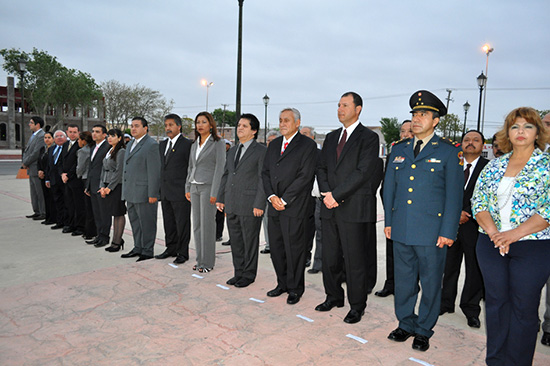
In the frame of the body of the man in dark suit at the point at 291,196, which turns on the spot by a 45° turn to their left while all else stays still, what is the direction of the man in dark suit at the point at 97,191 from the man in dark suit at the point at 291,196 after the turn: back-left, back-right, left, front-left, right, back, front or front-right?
back-right

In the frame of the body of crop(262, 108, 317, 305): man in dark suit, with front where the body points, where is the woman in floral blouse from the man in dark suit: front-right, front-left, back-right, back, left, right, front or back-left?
left

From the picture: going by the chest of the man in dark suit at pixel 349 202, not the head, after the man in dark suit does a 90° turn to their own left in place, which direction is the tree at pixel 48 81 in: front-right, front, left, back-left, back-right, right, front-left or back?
back

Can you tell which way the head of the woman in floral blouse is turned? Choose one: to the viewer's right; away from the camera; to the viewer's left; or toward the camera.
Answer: toward the camera

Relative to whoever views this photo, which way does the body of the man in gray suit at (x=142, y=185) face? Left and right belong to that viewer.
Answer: facing the viewer and to the left of the viewer

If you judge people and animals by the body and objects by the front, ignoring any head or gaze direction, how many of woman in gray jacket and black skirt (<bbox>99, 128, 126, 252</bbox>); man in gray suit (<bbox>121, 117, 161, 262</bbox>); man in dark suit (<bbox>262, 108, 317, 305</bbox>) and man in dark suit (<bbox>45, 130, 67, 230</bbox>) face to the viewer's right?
0

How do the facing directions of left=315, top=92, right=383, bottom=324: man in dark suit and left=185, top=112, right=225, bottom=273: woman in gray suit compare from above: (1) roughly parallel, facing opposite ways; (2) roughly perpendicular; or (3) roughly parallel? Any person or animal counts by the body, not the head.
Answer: roughly parallel

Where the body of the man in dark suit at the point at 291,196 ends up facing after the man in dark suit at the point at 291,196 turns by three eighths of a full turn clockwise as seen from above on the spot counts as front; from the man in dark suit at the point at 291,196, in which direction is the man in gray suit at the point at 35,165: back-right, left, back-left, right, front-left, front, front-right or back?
front-left

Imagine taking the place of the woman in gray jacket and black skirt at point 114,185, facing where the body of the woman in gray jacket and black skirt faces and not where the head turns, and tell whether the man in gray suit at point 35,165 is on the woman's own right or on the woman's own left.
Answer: on the woman's own right

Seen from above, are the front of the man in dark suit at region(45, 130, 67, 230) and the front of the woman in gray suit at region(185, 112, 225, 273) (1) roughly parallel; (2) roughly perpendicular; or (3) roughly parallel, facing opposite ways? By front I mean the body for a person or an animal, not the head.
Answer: roughly parallel

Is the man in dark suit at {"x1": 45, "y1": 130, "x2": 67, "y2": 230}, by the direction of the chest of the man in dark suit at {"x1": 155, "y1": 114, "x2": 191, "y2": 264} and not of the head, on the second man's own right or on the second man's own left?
on the second man's own right

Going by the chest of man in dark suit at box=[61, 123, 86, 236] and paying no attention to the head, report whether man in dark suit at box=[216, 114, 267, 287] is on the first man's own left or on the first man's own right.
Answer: on the first man's own left

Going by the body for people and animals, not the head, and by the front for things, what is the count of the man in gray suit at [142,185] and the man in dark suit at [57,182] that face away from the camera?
0

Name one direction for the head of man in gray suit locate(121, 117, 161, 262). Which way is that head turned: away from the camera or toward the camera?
toward the camera

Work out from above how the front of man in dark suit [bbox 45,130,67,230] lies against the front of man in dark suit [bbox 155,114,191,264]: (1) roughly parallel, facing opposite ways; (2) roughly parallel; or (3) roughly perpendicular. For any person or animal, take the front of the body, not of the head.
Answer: roughly parallel

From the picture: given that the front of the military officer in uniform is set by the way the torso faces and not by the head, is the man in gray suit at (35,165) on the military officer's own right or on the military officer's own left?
on the military officer's own right

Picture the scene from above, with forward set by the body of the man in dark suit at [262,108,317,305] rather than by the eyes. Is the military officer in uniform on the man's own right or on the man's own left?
on the man's own left

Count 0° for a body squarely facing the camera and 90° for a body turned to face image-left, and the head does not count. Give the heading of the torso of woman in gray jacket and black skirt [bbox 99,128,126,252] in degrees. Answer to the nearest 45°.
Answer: approximately 45°

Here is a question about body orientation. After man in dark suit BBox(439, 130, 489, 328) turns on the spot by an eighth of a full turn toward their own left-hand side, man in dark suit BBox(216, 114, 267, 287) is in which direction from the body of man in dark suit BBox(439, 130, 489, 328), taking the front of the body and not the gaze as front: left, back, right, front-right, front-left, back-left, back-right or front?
right
